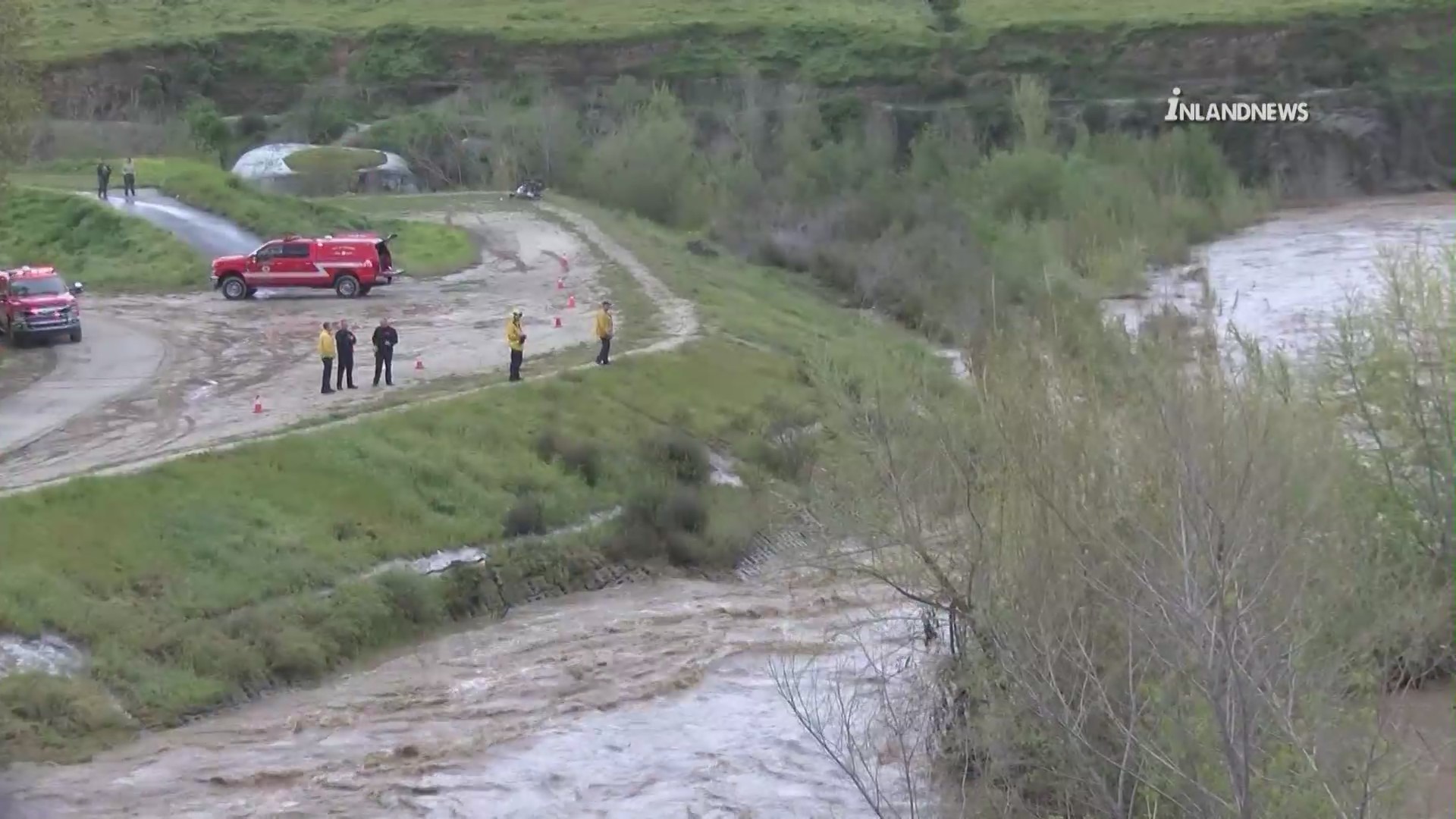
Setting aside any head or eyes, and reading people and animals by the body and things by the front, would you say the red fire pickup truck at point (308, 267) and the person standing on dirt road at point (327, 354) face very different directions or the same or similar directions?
very different directions

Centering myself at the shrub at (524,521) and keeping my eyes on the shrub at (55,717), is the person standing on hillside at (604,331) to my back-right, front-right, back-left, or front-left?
back-right

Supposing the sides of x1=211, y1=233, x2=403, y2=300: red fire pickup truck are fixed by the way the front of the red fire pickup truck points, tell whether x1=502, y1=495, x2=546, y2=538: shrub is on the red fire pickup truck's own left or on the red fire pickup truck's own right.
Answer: on the red fire pickup truck's own left

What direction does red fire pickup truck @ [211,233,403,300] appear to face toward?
to the viewer's left

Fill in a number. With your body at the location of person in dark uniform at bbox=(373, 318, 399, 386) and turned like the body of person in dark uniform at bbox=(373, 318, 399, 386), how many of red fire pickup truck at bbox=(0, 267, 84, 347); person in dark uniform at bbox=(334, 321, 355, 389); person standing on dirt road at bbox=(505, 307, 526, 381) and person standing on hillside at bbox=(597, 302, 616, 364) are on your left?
2

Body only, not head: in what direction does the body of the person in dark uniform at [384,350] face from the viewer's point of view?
toward the camera

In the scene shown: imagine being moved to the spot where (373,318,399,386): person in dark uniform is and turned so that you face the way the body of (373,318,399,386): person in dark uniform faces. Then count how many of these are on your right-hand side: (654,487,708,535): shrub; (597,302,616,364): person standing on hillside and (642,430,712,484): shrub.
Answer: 0

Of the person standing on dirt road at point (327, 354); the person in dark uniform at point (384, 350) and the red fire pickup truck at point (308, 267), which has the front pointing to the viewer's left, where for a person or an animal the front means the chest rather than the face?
the red fire pickup truck
